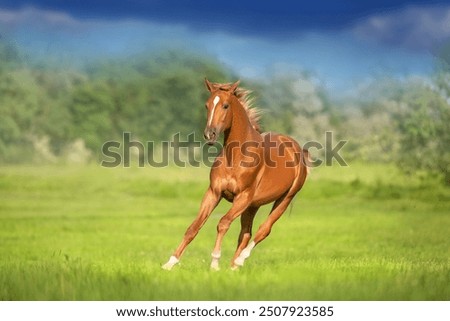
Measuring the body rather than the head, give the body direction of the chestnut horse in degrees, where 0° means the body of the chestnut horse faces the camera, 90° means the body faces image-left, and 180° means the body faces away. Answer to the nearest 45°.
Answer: approximately 45°

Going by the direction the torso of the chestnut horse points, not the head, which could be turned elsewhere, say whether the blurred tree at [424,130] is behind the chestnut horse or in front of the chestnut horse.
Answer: behind
